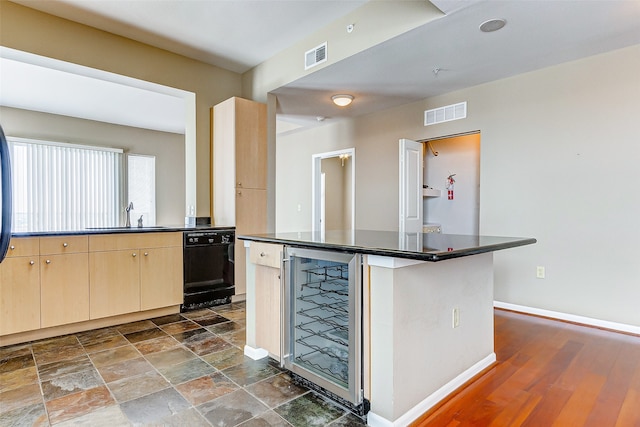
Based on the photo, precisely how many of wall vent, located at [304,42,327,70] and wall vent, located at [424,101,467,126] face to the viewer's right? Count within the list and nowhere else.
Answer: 0

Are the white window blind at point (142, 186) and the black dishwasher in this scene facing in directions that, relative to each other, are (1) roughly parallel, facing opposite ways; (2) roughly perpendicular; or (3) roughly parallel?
roughly parallel

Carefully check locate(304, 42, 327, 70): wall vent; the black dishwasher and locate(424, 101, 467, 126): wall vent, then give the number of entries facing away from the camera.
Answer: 0

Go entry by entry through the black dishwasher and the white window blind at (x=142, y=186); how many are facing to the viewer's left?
0

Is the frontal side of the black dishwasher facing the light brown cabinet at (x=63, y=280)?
no

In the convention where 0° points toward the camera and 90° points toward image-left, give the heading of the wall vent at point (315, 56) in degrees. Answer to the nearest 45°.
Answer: approximately 45°

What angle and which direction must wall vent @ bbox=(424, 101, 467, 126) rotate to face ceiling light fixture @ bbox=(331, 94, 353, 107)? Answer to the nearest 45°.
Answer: approximately 45° to its right

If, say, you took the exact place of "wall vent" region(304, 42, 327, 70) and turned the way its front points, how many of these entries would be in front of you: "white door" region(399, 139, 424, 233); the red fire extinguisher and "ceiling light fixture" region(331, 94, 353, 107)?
0

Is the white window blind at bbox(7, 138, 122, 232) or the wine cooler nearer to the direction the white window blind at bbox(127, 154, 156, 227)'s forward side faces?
the wine cooler

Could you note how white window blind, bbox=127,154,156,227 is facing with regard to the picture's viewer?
facing the viewer and to the right of the viewer

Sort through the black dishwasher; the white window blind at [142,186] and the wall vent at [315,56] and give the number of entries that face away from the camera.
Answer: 0

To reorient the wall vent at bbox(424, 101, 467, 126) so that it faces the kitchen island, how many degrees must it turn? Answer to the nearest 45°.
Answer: approximately 45° to its left

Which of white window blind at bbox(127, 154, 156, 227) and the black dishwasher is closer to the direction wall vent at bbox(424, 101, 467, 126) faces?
the black dishwasher

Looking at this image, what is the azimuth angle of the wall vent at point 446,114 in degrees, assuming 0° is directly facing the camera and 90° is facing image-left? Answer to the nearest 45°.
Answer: approximately 45°

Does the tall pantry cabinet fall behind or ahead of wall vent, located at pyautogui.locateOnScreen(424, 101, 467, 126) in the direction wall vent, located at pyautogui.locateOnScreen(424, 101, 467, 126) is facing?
ahead

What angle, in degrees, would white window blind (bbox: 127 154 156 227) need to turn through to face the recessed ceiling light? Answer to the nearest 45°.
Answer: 0° — it already faces it

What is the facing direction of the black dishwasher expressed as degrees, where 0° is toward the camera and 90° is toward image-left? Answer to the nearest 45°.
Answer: approximately 315°

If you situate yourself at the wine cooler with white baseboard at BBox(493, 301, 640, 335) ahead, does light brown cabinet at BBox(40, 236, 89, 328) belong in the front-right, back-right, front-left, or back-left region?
back-left
